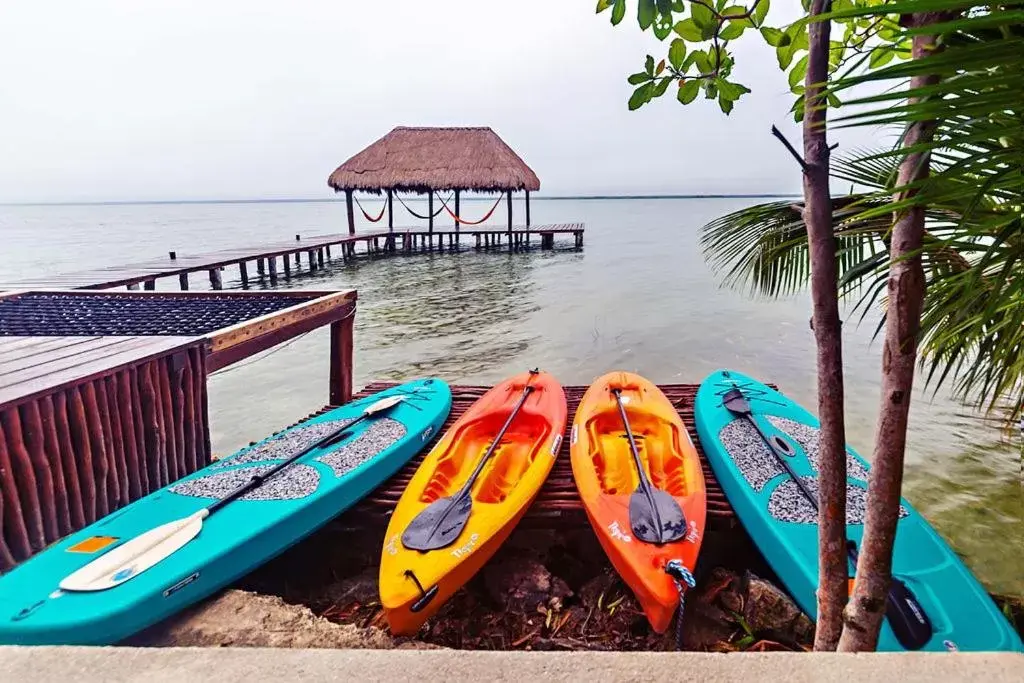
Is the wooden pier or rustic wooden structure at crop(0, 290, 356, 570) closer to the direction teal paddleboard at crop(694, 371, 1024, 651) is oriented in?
the wooden pier

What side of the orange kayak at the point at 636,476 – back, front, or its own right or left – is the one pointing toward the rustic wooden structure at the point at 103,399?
right

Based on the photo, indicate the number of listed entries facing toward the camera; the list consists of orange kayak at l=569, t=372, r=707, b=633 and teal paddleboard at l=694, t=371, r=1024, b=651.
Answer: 1

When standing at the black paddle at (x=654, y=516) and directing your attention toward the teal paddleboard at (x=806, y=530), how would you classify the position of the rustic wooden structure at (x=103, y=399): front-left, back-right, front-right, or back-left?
back-left

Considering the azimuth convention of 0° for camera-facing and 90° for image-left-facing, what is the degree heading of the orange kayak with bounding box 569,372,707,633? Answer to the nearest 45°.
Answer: approximately 0°

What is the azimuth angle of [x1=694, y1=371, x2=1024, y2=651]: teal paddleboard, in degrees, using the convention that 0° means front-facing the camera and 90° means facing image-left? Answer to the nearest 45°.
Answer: approximately 135°

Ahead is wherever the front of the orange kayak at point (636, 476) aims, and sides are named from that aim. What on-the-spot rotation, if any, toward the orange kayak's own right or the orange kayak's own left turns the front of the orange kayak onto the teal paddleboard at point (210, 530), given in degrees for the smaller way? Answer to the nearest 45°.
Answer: approximately 45° to the orange kayak's own right
